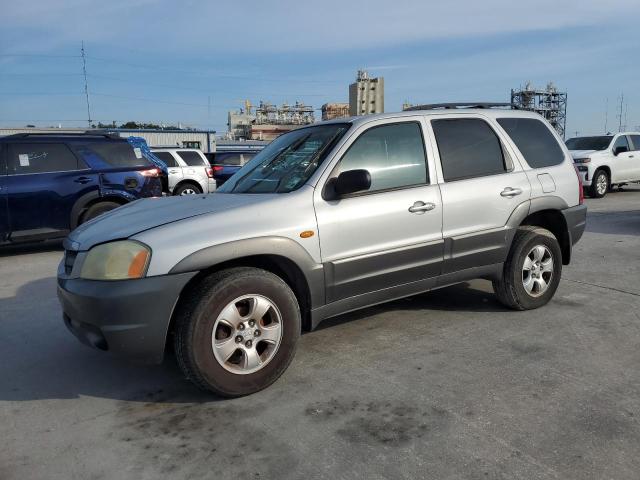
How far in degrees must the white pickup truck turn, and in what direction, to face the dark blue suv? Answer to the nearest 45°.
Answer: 0° — it already faces it

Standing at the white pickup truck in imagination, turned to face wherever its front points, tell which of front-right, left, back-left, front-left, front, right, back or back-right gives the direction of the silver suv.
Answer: front-left

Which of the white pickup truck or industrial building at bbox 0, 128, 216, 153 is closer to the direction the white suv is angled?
the industrial building

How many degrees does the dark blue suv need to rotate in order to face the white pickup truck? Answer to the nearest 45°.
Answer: approximately 180°

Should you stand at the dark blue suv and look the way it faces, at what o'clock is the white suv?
The white suv is roughly at 4 o'clock from the dark blue suv.

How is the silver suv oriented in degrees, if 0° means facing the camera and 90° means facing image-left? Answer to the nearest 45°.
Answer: approximately 45°

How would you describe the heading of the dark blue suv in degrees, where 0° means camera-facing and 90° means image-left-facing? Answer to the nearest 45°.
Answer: approximately 90°
